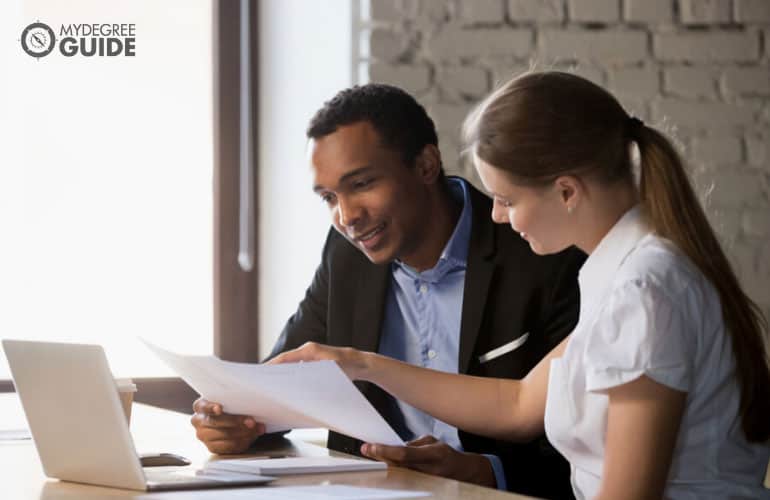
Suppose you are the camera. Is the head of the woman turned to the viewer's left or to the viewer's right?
to the viewer's left

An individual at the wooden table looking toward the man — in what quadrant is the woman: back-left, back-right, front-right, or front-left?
front-right

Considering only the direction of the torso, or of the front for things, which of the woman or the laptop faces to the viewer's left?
the woman

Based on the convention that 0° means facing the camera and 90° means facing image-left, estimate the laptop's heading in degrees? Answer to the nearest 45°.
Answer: approximately 225°

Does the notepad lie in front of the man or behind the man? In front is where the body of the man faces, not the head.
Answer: in front

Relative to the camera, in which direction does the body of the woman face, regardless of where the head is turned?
to the viewer's left

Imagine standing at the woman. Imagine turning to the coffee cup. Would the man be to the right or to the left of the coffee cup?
right

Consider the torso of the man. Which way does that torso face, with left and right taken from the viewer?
facing the viewer and to the left of the viewer

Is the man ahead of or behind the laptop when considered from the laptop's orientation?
ahead

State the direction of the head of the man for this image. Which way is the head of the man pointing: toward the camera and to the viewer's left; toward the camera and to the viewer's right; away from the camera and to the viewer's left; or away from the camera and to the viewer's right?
toward the camera and to the viewer's left

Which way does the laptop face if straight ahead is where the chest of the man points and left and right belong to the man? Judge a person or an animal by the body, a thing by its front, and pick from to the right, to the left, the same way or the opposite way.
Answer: the opposite way

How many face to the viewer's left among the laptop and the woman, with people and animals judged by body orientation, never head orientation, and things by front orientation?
1
